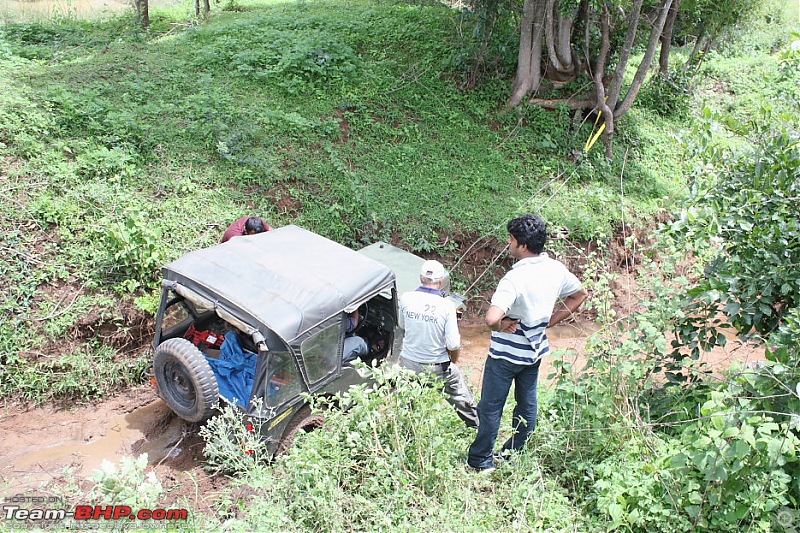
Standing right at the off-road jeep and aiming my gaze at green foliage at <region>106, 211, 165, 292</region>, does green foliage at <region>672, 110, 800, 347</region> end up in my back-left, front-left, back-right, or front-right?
back-right

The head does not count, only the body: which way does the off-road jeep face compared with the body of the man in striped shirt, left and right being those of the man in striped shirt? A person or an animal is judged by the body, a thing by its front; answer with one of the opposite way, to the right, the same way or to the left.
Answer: to the right

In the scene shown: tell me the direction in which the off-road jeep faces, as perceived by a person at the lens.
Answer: facing away from the viewer and to the right of the viewer

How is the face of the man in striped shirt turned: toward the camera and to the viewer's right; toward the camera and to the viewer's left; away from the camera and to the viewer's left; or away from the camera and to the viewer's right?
away from the camera and to the viewer's left

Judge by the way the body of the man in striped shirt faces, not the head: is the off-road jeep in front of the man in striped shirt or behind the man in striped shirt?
in front

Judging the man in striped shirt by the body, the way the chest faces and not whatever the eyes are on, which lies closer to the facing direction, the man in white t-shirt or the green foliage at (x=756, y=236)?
the man in white t-shirt

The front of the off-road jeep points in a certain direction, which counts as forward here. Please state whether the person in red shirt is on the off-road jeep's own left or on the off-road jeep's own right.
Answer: on the off-road jeep's own left

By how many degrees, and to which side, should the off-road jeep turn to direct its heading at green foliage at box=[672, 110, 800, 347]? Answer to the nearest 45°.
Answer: approximately 45° to its right

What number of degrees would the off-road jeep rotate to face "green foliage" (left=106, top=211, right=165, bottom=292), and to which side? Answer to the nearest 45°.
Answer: approximately 90° to its left

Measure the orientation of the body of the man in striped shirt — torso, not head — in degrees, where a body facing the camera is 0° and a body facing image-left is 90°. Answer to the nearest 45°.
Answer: approximately 135°

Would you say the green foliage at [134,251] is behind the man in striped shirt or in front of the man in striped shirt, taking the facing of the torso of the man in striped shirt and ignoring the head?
in front

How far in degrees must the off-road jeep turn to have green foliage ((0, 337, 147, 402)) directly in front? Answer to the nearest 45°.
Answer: approximately 90° to its left

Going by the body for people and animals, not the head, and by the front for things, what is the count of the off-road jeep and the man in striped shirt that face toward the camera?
0

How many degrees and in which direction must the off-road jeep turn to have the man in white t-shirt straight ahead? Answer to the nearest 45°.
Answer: approximately 45° to its right

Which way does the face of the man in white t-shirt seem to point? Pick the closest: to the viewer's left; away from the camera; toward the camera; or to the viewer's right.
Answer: away from the camera

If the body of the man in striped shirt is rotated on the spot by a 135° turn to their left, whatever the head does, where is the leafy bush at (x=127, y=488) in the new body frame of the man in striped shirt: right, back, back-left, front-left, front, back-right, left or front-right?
front-right
